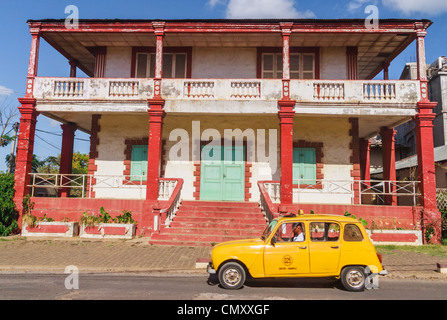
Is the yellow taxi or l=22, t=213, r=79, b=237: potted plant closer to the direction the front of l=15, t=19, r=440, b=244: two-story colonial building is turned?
the yellow taxi

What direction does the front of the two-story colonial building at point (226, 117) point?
toward the camera

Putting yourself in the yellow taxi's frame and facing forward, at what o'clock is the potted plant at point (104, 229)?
The potted plant is roughly at 1 o'clock from the yellow taxi.

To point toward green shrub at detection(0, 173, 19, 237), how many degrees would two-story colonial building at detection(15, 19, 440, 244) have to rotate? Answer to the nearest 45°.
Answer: approximately 90° to its right

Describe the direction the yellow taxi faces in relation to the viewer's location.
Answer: facing to the left of the viewer

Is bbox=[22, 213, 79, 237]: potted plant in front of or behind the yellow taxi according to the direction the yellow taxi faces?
in front

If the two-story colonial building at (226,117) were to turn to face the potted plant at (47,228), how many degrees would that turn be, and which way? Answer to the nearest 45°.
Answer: approximately 90° to its right

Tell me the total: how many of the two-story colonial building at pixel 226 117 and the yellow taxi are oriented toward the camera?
1

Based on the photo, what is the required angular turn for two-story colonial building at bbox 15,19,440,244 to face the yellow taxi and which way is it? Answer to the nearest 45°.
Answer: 0° — it already faces it

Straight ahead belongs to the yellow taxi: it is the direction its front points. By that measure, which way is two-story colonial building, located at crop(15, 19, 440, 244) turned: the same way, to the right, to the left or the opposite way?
to the left

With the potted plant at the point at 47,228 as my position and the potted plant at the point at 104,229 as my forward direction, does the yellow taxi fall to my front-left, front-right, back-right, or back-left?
front-right

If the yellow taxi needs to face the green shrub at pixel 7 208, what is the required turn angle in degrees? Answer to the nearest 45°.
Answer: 0° — it already faces it
